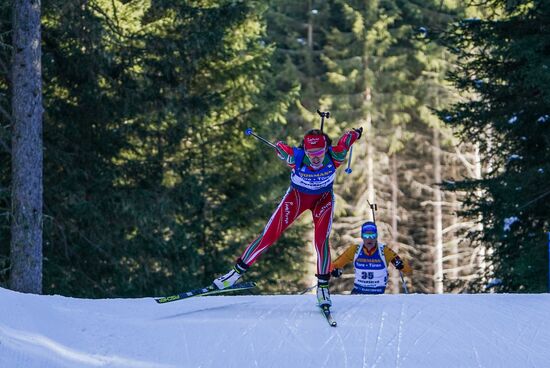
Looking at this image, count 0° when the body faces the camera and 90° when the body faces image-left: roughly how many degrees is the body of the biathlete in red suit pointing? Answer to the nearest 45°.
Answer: approximately 0°

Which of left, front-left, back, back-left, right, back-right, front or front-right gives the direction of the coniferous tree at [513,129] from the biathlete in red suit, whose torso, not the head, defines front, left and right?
back-left
